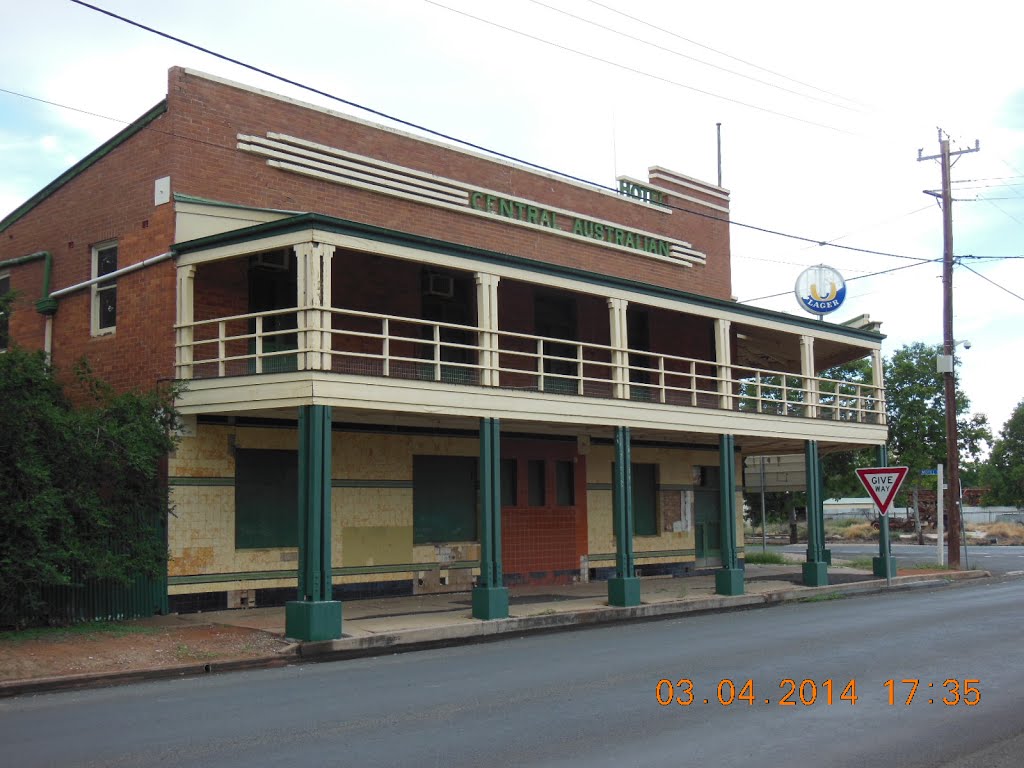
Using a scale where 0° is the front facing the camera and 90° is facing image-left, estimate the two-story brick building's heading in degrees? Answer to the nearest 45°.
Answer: approximately 315°

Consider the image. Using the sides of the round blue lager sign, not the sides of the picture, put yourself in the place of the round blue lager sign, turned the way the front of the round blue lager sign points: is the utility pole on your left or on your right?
on your left

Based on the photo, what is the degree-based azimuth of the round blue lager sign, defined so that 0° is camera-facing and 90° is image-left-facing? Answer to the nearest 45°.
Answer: approximately 0°

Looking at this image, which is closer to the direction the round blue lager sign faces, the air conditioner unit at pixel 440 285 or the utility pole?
the air conditioner unit
